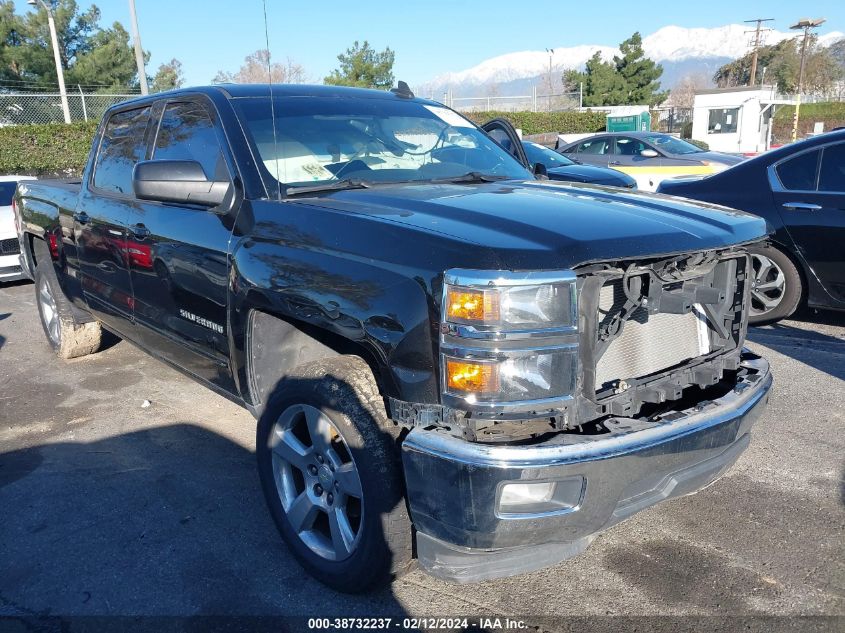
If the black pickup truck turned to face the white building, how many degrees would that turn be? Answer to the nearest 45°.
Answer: approximately 90° to its left

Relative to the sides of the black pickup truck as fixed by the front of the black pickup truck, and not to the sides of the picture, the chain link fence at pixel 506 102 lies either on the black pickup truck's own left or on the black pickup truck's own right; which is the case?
on the black pickup truck's own left

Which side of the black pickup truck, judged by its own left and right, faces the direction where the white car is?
back

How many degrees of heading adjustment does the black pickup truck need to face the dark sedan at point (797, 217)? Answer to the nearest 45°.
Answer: approximately 90° to its left

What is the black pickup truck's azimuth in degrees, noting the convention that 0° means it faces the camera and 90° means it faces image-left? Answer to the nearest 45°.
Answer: approximately 315°

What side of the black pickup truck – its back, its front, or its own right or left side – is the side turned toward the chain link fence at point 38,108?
back
